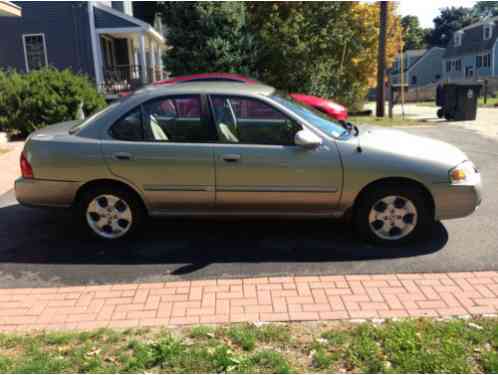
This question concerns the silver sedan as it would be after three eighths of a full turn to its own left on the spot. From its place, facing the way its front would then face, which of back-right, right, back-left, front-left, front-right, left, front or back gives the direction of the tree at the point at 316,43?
front-right

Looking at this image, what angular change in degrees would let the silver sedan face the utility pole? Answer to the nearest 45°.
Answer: approximately 90° to its left

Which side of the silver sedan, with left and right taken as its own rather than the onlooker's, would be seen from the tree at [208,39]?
left

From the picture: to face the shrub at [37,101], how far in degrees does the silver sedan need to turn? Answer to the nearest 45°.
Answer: approximately 135° to its left

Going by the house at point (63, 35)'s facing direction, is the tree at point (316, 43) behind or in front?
in front

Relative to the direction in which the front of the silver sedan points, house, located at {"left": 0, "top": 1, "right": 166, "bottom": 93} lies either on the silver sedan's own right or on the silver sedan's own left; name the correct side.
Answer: on the silver sedan's own left

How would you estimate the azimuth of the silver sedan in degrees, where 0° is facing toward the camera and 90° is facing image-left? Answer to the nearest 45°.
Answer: approximately 270°
